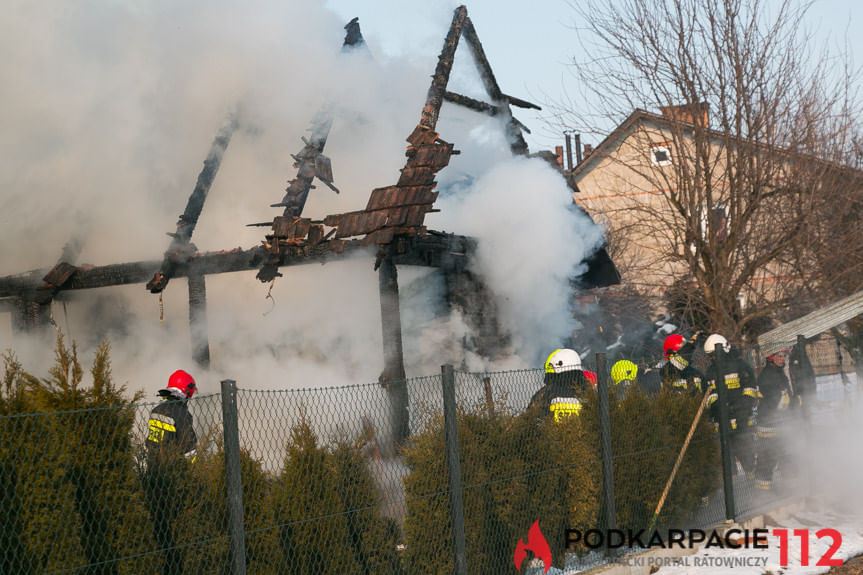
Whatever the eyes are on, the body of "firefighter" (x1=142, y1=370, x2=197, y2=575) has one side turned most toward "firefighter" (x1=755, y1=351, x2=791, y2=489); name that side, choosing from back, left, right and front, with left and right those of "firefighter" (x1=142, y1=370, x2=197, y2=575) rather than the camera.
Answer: front

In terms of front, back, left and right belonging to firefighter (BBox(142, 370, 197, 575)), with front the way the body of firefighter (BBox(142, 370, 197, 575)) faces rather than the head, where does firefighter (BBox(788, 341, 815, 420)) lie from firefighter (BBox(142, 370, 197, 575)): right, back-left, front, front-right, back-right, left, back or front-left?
front

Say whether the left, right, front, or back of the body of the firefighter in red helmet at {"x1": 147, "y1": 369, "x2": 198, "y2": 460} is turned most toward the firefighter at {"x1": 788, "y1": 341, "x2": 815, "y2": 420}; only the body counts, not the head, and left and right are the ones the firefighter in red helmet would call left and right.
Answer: front

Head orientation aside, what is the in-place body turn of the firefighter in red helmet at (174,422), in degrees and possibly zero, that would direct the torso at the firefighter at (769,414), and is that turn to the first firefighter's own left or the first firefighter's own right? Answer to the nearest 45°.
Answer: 0° — they already face them

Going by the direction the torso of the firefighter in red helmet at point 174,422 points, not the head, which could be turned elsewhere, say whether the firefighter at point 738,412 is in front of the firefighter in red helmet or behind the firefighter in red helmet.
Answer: in front

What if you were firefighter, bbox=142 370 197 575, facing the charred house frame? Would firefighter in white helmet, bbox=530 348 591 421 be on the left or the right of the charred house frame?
right

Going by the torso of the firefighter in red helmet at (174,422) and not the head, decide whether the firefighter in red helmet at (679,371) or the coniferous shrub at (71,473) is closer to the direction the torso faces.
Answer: the firefighter in red helmet

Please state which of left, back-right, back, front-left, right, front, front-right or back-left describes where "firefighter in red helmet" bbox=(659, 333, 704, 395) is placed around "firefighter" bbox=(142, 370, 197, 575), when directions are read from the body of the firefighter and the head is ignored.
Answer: front

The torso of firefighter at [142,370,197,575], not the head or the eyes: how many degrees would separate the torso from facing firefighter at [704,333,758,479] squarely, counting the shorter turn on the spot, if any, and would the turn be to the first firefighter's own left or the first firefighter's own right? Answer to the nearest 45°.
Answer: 0° — they already face them

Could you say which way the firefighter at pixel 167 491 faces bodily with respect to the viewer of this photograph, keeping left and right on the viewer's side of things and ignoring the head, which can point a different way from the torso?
facing away from the viewer and to the right of the viewer

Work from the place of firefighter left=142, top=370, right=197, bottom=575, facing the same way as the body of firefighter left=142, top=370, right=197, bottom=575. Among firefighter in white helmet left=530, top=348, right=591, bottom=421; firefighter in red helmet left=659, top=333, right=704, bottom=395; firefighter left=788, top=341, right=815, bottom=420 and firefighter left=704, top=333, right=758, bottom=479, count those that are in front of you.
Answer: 4
